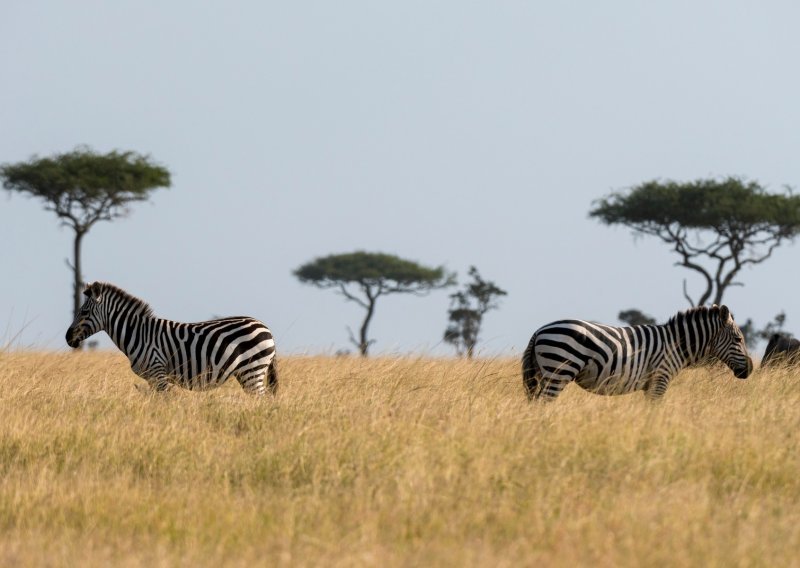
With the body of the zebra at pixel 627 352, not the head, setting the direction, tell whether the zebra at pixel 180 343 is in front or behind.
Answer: behind

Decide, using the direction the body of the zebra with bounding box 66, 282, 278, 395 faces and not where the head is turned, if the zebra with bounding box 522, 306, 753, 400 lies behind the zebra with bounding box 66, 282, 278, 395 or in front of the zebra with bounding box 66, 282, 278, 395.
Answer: behind

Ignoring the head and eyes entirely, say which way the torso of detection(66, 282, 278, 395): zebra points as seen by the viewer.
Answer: to the viewer's left

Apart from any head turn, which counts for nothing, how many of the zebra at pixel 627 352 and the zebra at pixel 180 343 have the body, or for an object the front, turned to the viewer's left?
1

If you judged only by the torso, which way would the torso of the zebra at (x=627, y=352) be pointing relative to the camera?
to the viewer's right

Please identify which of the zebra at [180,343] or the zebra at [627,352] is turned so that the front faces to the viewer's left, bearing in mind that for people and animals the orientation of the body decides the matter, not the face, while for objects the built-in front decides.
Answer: the zebra at [180,343]
